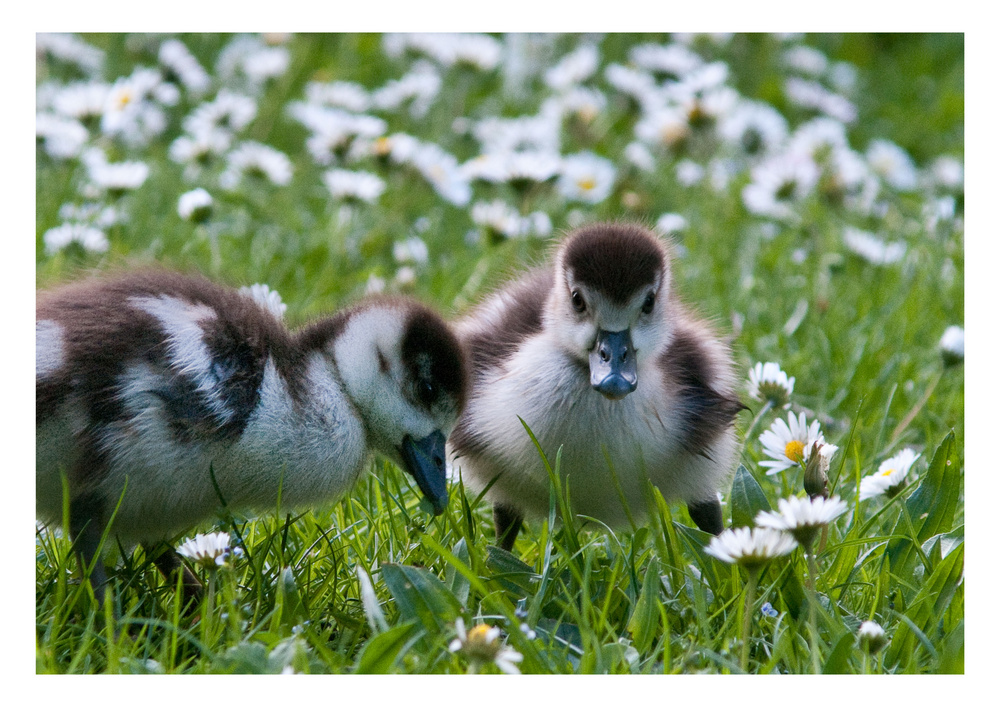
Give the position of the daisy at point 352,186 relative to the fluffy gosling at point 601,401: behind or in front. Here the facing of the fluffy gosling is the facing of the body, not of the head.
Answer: behind

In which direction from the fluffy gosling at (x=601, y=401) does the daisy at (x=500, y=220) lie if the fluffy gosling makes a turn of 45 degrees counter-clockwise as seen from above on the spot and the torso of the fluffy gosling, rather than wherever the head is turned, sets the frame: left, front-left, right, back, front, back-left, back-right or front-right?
back-left

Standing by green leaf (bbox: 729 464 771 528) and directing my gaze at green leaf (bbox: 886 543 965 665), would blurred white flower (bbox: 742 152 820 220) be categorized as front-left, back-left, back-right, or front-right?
back-left

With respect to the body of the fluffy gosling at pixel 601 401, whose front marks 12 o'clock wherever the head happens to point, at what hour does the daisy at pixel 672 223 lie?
The daisy is roughly at 6 o'clock from the fluffy gosling.

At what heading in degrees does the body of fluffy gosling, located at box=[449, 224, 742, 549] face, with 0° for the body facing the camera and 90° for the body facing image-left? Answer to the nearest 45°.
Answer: approximately 0°
